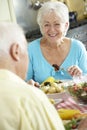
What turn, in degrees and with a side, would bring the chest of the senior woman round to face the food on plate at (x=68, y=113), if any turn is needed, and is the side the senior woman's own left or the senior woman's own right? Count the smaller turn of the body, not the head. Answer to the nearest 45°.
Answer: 0° — they already face it

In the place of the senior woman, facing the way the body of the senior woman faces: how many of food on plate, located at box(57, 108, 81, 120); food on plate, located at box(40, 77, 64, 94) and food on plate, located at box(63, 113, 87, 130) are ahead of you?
3

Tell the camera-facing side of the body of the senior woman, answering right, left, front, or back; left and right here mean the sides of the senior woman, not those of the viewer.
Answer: front

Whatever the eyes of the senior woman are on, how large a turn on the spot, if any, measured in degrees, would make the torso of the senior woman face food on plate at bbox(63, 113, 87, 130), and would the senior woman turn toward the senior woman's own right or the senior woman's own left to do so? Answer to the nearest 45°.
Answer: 0° — they already face it

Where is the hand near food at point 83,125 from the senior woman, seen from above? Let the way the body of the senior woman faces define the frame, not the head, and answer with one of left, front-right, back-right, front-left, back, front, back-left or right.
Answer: front

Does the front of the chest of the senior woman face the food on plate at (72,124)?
yes

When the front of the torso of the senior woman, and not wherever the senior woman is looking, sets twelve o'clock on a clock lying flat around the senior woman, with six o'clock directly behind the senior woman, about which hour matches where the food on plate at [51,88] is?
The food on plate is roughly at 12 o'clock from the senior woman.

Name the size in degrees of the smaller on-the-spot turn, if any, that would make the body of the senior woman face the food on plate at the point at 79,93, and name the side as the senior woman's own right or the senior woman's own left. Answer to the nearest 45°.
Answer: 0° — they already face it
